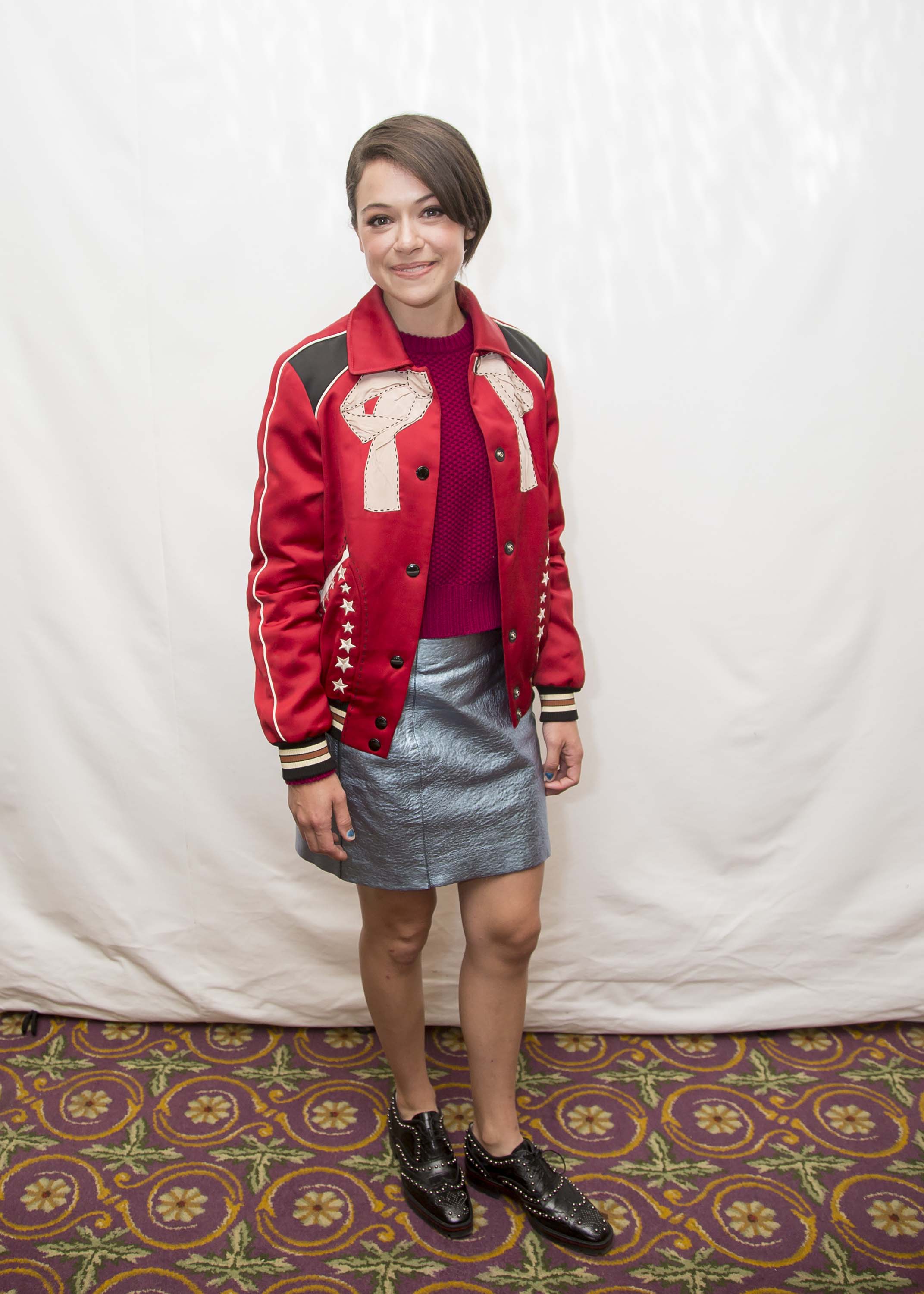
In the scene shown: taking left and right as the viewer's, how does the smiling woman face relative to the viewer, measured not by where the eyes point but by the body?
facing the viewer and to the right of the viewer
